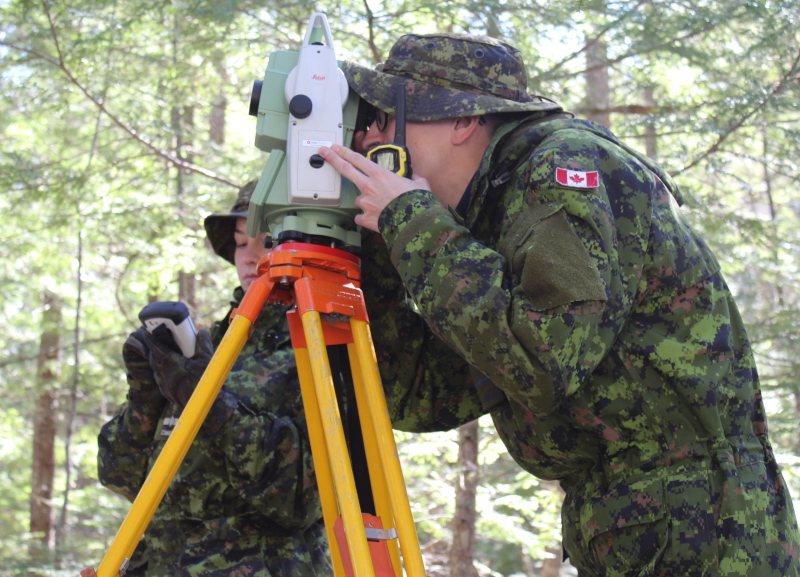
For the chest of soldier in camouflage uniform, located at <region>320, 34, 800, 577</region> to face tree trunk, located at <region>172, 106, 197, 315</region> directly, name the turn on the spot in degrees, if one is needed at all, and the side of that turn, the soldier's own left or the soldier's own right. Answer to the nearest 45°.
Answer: approximately 45° to the soldier's own right

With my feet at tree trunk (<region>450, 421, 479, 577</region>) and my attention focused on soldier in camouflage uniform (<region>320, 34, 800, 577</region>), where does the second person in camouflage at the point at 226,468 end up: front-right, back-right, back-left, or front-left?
front-right

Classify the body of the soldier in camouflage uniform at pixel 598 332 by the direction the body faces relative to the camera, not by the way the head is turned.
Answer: to the viewer's left

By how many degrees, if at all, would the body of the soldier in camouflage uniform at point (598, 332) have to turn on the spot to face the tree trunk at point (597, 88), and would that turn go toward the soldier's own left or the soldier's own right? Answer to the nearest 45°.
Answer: approximately 90° to the soldier's own right

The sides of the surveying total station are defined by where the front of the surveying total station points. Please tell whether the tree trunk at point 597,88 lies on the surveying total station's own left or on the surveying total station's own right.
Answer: on the surveying total station's own right

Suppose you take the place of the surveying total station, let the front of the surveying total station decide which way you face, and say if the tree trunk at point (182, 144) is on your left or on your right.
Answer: on your right

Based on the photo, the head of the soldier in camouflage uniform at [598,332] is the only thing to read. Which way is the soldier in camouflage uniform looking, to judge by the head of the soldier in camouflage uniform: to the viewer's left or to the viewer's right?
to the viewer's left

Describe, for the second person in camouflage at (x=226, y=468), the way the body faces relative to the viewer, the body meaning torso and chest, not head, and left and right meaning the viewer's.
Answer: facing the viewer and to the left of the viewer

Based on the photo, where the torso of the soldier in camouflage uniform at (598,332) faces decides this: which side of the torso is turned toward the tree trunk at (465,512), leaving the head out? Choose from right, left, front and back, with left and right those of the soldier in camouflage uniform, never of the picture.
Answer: right

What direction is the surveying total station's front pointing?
to the viewer's left

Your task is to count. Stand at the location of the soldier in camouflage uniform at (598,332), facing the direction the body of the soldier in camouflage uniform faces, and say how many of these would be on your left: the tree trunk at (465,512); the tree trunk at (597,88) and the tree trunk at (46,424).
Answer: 0
